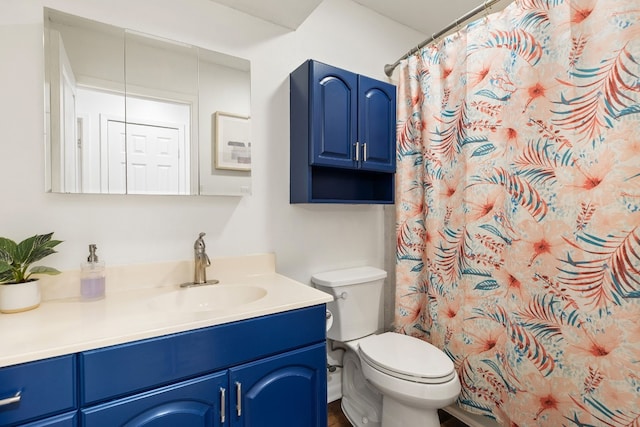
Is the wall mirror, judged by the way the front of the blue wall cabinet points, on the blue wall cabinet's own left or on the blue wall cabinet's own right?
on the blue wall cabinet's own right

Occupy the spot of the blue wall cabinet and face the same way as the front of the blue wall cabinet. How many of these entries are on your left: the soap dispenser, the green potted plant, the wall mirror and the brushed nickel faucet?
0

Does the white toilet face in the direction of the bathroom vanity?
no

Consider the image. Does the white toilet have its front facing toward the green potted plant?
no

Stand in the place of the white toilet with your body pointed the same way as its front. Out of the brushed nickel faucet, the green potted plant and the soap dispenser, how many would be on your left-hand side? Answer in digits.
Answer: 0

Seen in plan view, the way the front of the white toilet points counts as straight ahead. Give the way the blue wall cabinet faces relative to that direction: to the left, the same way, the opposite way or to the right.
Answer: the same way

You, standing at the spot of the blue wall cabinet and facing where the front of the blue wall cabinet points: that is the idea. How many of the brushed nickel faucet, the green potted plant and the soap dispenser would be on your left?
0

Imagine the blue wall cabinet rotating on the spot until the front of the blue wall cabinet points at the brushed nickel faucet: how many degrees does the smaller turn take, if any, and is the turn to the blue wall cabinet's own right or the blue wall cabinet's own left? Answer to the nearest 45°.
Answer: approximately 90° to the blue wall cabinet's own right

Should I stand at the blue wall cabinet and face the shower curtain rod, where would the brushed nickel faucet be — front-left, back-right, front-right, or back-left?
back-right

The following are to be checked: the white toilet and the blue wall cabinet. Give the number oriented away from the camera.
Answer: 0

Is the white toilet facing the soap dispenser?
no

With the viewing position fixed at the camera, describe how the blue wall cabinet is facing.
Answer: facing the viewer and to the right of the viewer
